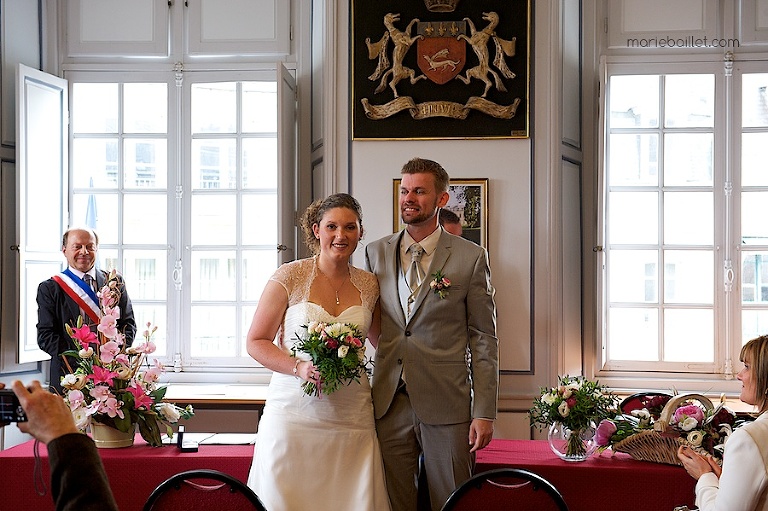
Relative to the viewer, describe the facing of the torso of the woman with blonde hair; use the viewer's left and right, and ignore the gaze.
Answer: facing to the left of the viewer

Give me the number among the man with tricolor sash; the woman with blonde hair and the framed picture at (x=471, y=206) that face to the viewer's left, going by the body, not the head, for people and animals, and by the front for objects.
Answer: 1

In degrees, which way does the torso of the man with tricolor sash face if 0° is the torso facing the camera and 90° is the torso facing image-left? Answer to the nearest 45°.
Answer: approximately 315°

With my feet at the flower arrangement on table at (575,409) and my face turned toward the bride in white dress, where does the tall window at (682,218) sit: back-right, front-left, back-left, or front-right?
back-right

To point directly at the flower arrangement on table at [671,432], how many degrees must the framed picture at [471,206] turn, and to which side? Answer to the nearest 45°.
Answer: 0° — it already faces it

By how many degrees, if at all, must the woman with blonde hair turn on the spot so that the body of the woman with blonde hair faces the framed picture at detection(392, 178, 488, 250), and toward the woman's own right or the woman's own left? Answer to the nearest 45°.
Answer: approximately 45° to the woman's own right

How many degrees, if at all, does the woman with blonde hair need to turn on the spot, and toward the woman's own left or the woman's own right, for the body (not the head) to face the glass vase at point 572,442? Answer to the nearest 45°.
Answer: approximately 45° to the woman's own right

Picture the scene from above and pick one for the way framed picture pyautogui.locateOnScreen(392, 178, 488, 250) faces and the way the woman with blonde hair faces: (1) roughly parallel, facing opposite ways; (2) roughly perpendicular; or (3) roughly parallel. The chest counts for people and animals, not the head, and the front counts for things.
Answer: roughly perpendicular

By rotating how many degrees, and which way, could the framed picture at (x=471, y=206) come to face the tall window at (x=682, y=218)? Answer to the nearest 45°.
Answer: approximately 90° to its left

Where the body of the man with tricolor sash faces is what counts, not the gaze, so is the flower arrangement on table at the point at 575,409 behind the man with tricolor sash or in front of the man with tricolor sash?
in front
